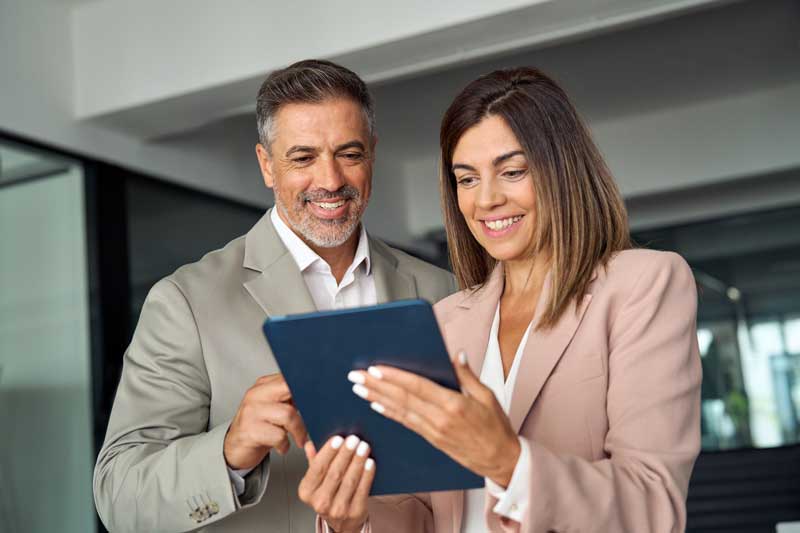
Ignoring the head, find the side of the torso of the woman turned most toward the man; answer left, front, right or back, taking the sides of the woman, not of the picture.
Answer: right

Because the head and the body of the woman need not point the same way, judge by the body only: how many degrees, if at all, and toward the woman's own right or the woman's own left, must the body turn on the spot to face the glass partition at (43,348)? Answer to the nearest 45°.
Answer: approximately 90° to the woman's own right

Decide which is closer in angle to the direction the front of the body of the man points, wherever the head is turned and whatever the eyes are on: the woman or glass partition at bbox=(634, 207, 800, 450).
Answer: the woman
